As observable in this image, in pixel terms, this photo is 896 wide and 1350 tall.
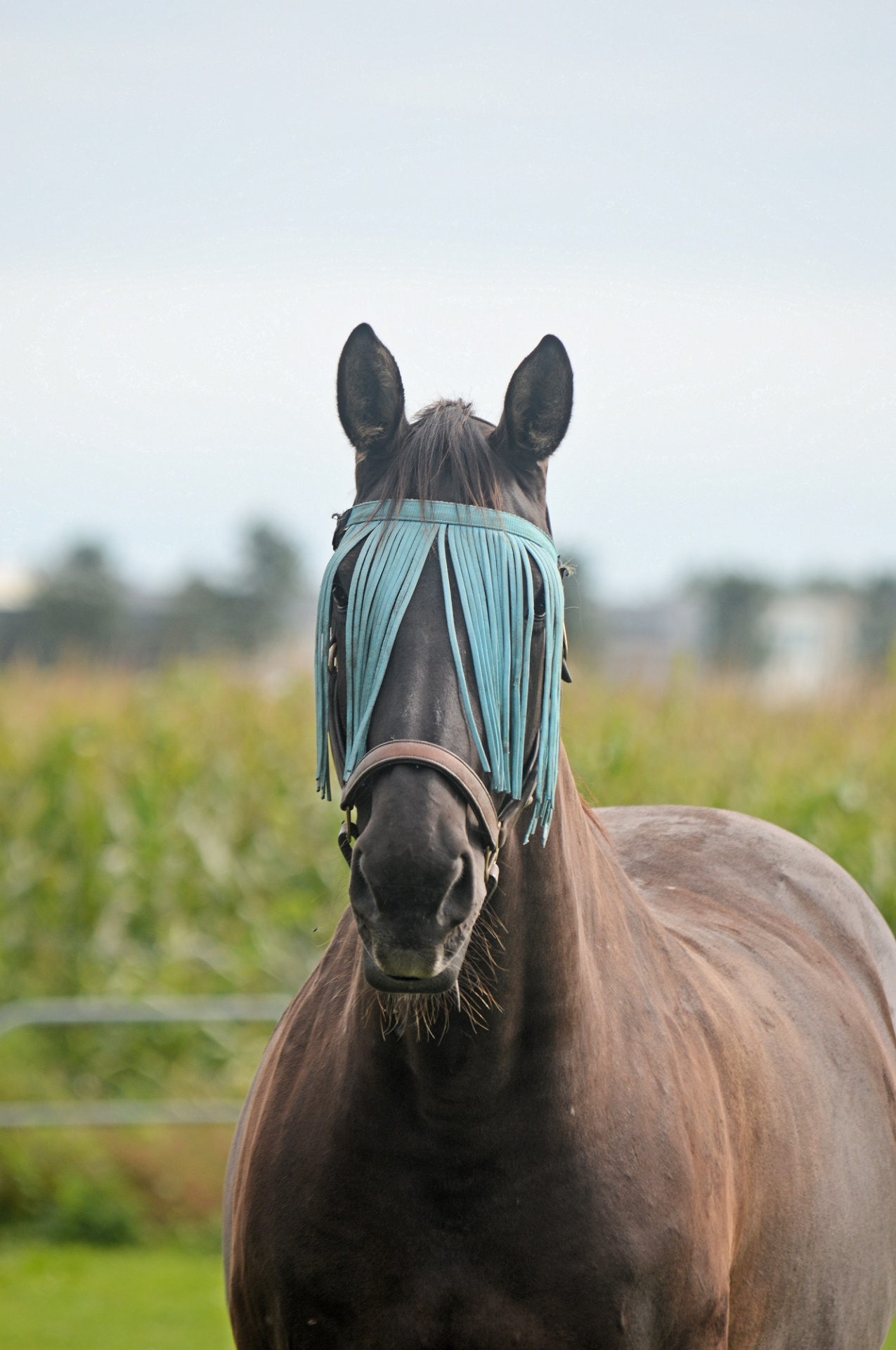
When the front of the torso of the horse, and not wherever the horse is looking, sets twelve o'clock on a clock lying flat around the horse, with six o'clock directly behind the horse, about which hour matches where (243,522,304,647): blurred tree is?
The blurred tree is roughly at 4 o'clock from the horse.

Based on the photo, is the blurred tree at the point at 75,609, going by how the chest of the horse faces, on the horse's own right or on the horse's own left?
on the horse's own right

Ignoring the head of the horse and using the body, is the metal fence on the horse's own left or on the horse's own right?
on the horse's own right

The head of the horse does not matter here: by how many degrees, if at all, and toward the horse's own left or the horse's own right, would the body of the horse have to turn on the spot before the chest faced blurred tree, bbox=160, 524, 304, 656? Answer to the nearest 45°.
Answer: approximately 135° to the horse's own right

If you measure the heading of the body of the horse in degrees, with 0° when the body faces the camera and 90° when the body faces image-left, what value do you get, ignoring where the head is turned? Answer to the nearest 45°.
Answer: approximately 45°

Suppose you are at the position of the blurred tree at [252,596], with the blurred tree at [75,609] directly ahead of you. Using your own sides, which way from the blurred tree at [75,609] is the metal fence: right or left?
left
